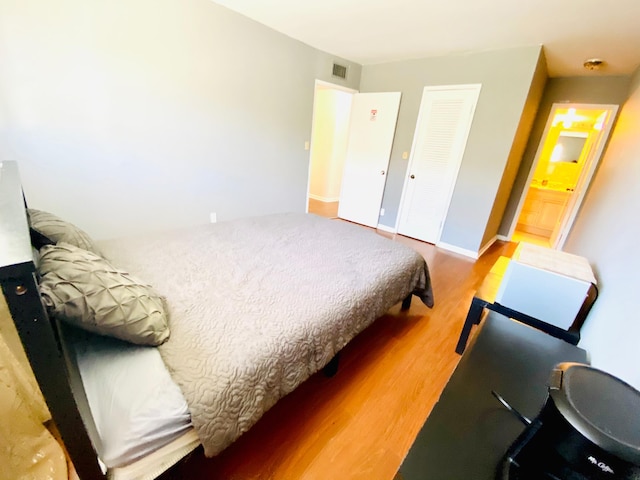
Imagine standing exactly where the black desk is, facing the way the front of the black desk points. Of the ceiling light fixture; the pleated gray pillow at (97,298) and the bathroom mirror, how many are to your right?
2

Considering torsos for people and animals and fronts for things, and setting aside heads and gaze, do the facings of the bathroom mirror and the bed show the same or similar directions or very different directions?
very different directions

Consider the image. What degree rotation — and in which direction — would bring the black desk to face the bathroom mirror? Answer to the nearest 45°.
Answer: approximately 90° to its right

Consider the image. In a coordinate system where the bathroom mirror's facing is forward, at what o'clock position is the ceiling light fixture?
The ceiling light fixture is roughly at 12 o'clock from the bathroom mirror.

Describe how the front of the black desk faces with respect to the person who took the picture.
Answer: facing to the left of the viewer

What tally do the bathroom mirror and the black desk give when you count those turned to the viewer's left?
1

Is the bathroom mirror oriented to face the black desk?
yes

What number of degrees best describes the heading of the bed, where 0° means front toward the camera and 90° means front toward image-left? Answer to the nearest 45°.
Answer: approximately 225°

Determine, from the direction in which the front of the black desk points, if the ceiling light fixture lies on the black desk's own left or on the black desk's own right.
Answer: on the black desk's own right

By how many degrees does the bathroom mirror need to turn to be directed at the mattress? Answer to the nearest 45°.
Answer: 0° — it already faces it

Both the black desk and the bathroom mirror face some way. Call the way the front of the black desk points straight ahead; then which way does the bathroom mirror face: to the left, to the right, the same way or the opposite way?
to the left
